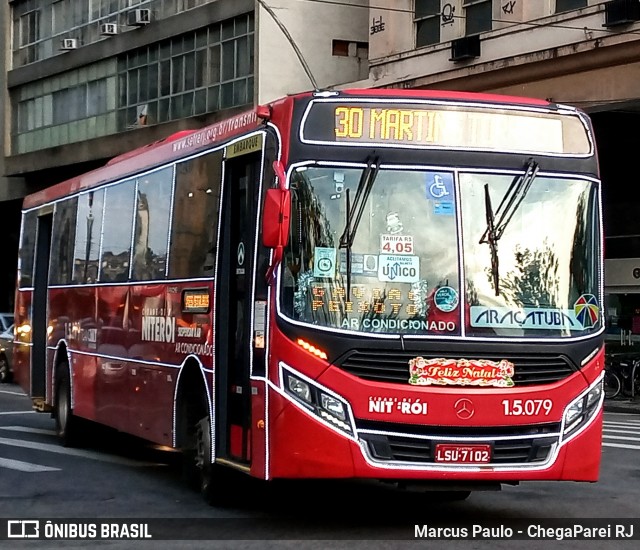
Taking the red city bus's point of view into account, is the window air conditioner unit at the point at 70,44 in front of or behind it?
behind

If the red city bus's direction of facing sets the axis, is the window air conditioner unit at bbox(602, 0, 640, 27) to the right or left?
on its left

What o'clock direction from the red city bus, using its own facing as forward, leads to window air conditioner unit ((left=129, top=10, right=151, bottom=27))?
The window air conditioner unit is roughly at 7 o'clock from the red city bus.

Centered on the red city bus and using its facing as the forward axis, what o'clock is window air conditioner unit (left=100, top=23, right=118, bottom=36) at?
The window air conditioner unit is roughly at 7 o'clock from the red city bus.

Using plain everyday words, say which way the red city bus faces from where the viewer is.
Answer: facing the viewer and to the right of the viewer

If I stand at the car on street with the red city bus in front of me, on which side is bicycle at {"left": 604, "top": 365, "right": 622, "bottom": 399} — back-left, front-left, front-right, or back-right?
front-left
